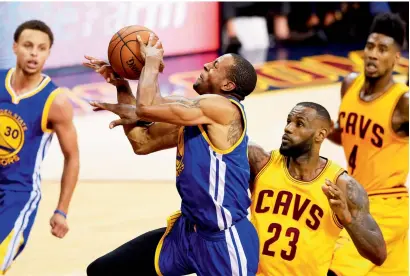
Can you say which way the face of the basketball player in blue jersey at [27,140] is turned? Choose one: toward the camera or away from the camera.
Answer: toward the camera

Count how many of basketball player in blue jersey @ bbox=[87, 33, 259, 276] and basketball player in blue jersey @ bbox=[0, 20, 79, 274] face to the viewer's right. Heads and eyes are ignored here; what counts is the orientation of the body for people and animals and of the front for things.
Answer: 0

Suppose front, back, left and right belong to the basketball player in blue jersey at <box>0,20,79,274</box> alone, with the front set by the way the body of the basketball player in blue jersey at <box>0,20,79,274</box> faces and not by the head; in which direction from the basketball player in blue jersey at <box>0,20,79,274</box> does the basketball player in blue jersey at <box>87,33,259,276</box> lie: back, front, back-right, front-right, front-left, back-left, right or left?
left

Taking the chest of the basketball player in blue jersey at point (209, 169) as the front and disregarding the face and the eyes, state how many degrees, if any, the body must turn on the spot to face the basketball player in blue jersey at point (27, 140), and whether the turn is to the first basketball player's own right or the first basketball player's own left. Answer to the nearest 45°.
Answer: approximately 45° to the first basketball player's own right

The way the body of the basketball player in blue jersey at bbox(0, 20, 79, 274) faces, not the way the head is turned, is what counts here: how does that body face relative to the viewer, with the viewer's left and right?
facing the viewer and to the left of the viewer

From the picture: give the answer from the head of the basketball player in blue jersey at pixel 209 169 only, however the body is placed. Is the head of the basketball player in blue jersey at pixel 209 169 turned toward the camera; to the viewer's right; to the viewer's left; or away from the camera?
to the viewer's left

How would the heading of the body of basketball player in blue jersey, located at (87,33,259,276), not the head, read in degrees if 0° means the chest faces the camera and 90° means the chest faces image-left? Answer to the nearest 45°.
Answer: approximately 90°
